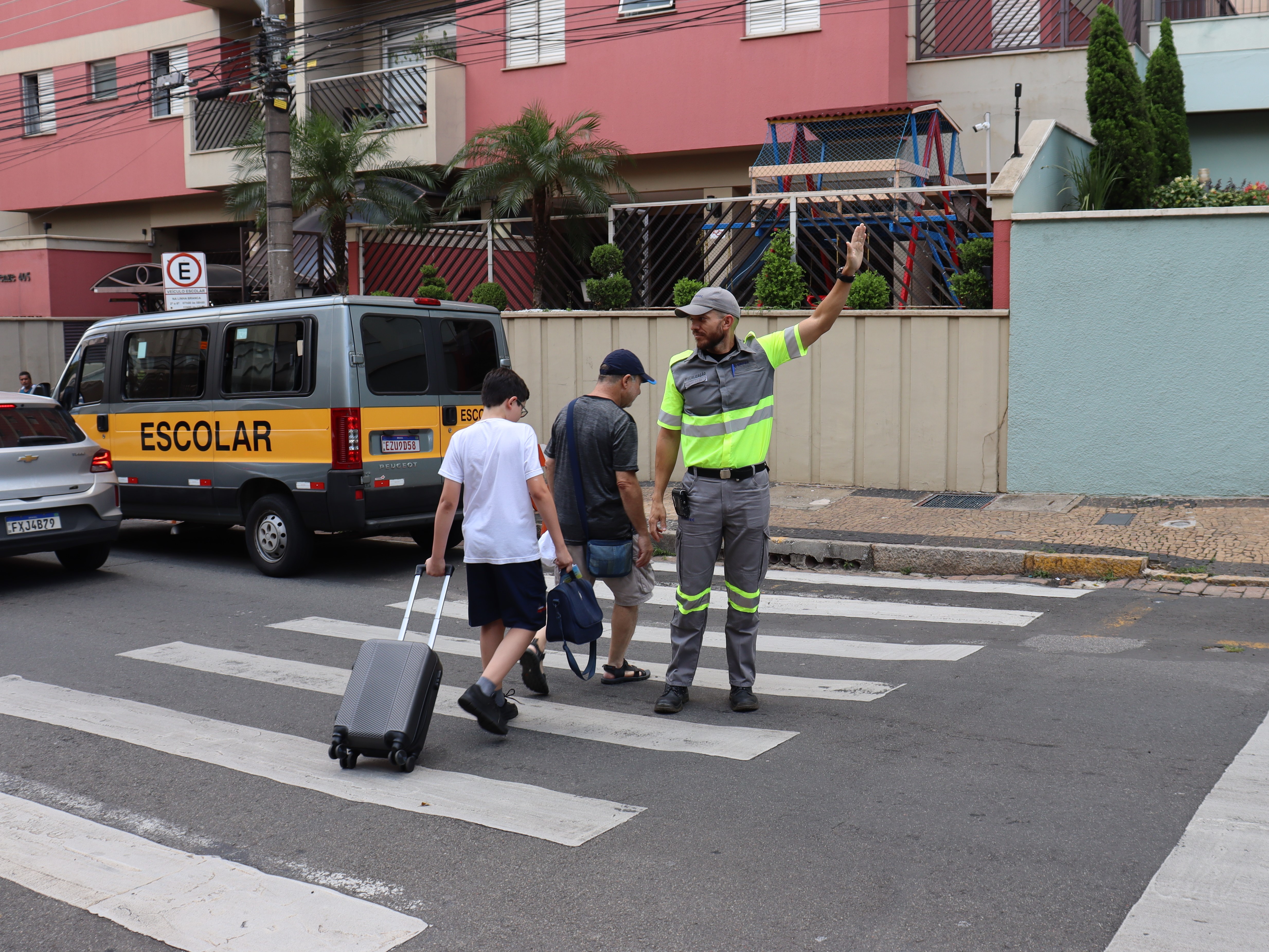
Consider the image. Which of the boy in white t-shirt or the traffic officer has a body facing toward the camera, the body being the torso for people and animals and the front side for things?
the traffic officer

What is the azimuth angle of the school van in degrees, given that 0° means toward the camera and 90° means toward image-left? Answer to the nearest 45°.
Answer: approximately 135°

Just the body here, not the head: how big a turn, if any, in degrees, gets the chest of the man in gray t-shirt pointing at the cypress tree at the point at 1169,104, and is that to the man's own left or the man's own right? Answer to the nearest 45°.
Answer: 0° — they already face it

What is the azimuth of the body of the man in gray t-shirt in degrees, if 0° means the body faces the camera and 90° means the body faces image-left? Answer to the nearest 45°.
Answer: approximately 225°

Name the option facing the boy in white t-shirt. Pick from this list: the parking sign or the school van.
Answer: the parking sign

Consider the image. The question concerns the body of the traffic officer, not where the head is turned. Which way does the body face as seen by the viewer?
toward the camera

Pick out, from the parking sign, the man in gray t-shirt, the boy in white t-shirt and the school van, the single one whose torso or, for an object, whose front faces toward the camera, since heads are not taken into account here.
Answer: the parking sign

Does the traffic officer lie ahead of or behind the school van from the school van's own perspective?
behind

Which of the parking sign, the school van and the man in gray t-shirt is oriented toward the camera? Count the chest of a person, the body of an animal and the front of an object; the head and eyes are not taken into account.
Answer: the parking sign

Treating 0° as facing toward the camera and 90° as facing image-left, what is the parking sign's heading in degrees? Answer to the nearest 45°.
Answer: approximately 0°

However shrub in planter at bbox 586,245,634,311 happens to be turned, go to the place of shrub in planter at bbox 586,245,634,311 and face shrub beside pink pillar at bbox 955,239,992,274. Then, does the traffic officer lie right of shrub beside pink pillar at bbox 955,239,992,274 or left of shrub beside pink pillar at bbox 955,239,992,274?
right

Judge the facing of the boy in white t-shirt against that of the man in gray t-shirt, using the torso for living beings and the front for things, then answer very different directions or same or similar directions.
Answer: same or similar directions

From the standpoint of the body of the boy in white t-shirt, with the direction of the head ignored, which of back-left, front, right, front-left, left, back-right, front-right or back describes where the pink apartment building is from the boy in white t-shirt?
front-left

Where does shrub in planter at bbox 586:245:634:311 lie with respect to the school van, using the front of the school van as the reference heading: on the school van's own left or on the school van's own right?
on the school van's own right

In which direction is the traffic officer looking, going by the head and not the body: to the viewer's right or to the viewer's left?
to the viewer's left
